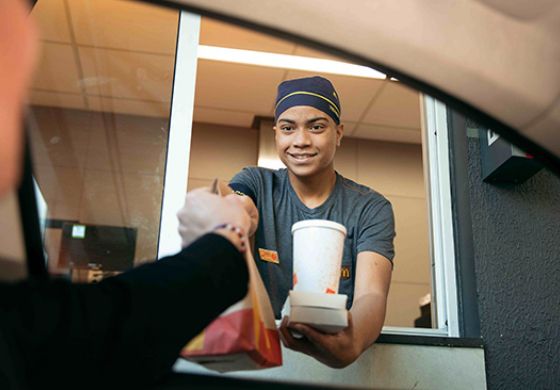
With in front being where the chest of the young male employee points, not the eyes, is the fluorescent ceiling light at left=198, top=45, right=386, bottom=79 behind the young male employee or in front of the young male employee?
behind

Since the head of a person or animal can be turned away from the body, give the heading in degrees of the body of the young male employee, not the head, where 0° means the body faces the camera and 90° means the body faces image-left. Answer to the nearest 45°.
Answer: approximately 0°
